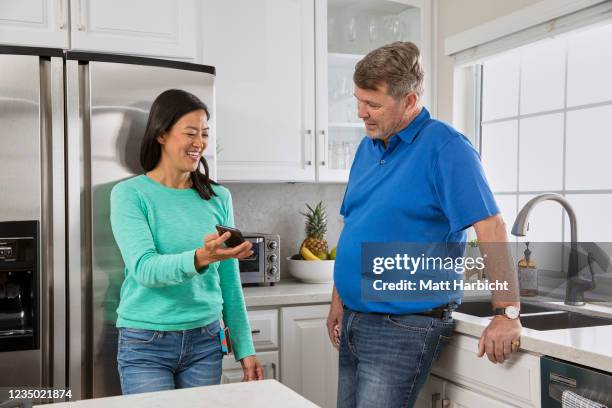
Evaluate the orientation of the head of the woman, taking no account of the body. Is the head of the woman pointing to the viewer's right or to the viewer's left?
to the viewer's right

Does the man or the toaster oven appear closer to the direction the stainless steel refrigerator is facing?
the man

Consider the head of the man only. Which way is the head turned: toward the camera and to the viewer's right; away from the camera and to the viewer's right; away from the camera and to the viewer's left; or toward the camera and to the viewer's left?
toward the camera and to the viewer's left

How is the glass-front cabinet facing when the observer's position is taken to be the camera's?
facing the viewer

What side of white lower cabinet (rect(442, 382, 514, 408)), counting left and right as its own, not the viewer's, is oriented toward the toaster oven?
right

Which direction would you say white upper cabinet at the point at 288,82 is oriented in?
toward the camera

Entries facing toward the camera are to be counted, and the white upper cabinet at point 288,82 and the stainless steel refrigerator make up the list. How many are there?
2

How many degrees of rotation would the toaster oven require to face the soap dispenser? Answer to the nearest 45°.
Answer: approximately 45° to its left

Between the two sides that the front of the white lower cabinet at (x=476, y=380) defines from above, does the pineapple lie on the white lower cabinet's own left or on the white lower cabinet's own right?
on the white lower cabinet's own right

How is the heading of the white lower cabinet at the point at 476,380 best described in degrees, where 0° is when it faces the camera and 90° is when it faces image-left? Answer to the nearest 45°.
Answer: approximately 45°

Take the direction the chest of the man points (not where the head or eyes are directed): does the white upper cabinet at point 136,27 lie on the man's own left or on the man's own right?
on the man's own right

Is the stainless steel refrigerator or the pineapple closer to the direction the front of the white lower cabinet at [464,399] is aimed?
the stainless steel refrigerator

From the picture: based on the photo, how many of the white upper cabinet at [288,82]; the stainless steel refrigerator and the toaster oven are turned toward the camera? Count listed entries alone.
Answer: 3

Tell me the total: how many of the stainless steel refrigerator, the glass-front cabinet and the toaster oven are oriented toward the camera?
3

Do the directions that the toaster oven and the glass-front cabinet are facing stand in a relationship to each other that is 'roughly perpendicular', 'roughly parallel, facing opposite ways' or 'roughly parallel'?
roughly parallel

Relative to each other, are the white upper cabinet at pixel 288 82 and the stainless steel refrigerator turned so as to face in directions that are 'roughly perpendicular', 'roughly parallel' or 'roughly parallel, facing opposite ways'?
roughly parallel
